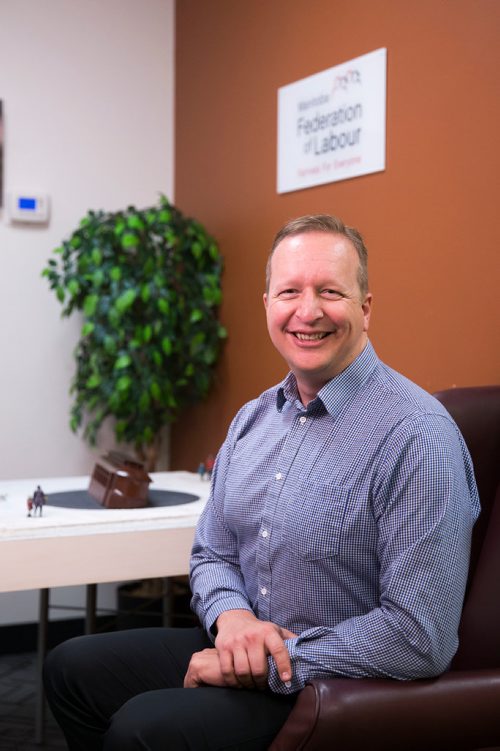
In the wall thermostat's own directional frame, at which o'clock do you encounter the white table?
The white table is roughly at 12 o'clock from the wall thermostat.

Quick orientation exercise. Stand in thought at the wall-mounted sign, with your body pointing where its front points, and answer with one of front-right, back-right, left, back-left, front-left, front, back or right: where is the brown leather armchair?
front-left

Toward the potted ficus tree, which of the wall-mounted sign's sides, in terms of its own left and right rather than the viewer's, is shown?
right

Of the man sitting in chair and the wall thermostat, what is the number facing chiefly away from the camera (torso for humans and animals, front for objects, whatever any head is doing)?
0

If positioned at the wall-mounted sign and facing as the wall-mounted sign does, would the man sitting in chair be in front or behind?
in front

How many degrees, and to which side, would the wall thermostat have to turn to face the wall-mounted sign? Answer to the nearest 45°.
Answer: approximately 45° to its left

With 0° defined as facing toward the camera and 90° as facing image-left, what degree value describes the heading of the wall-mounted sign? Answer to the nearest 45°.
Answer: approximately 45°

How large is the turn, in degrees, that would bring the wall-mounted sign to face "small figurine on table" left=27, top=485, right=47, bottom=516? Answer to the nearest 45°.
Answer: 0° — it already faces it
